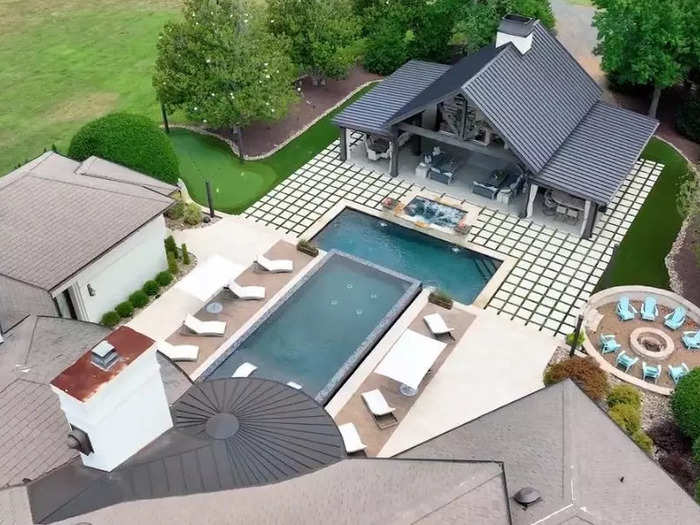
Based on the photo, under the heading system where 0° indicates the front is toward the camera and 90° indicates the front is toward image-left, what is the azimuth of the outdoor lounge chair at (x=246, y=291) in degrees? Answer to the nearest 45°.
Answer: approximately 270°

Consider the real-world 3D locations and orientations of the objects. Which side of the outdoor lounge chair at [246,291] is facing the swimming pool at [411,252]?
front

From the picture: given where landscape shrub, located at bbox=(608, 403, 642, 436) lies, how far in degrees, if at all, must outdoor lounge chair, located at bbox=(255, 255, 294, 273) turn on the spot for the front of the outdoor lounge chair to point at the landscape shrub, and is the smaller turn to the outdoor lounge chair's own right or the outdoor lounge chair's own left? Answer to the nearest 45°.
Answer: approximately 45° to the outdoor lounge chair's own right

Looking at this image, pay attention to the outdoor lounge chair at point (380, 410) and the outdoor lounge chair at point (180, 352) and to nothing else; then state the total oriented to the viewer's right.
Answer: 1

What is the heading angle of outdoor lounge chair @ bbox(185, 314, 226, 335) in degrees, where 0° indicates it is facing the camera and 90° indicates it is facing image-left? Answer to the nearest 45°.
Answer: approximately 270°

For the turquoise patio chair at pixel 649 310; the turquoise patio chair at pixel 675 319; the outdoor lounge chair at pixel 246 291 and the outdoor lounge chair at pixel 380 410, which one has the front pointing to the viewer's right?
the outdoor lounge chair at pixel 246 291

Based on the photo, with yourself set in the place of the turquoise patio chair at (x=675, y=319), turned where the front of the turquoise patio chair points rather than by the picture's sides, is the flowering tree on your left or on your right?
on your right

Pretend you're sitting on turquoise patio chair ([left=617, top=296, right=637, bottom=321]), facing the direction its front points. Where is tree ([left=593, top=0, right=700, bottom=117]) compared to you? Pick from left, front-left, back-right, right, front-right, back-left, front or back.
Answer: back-left

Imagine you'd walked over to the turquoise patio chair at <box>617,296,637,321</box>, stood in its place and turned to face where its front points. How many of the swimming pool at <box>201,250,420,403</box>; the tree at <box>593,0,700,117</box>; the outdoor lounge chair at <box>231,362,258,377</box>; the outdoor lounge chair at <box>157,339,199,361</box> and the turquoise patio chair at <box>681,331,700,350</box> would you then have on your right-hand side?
3

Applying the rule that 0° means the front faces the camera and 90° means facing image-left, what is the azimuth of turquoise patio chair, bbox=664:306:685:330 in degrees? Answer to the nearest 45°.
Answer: approximately 45°

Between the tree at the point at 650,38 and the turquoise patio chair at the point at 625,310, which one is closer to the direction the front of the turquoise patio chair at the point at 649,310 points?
the turquoise patio chair

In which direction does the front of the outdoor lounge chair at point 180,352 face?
to the viewer's right

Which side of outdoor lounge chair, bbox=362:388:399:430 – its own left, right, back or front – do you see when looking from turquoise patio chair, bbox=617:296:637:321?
right

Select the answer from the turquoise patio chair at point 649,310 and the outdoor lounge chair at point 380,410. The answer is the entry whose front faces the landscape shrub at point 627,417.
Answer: the turquoise patio chair

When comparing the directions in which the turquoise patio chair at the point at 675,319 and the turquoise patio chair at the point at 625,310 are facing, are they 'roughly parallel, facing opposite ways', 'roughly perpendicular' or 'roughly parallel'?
roughly perpendicular

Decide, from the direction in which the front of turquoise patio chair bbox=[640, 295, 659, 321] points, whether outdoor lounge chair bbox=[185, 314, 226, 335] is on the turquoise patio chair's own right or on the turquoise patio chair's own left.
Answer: on the turquoise patio chair's own right
